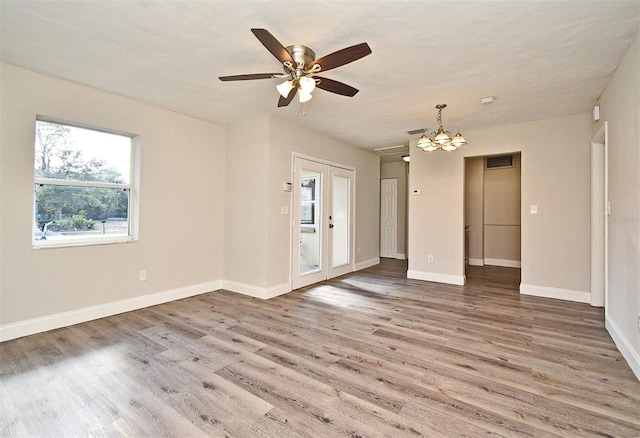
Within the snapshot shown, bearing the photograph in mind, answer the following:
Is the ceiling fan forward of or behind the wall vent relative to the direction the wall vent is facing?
forward

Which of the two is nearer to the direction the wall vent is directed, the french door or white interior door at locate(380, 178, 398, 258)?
the french door

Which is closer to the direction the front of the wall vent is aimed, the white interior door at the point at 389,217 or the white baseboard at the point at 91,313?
the white baseboard

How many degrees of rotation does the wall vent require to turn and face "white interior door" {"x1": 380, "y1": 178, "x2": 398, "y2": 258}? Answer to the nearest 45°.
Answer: approximately 90° to its right

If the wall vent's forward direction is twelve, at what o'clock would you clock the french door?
The french door is roughly at 1 o'clock from the wall vent.

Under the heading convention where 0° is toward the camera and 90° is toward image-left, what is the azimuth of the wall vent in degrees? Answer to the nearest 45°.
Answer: approximately 0°

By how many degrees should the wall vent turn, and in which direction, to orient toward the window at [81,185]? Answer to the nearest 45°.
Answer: approximately 45° to its right

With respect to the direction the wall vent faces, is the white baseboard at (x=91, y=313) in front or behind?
in front

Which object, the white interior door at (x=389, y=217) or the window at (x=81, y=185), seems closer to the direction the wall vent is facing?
the window

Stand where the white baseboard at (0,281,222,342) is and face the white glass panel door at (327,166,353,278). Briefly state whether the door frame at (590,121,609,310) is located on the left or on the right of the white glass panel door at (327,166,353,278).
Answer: right

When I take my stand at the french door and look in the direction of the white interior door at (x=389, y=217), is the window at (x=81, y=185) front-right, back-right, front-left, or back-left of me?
back-left
